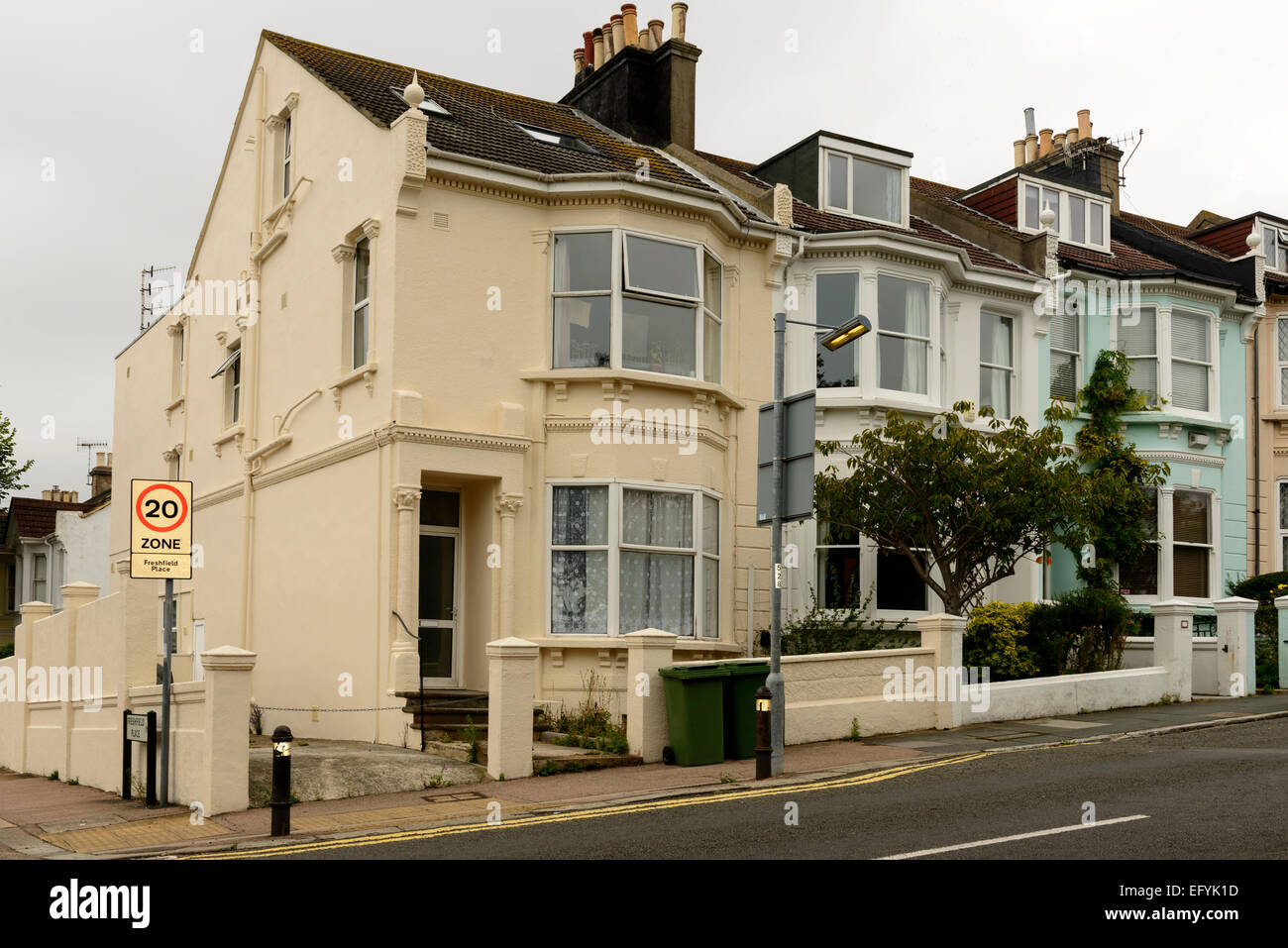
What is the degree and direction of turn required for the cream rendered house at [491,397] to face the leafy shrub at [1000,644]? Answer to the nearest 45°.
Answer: approximately 45° to its left

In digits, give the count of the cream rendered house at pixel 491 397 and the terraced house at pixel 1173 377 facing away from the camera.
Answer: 0

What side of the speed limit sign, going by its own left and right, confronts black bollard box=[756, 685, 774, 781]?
left

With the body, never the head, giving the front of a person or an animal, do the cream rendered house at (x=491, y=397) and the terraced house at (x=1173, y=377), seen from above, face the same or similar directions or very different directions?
same or similar directions

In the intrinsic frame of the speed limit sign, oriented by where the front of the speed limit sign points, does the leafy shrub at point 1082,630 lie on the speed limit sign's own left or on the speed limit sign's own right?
on the speed limit sign's own left

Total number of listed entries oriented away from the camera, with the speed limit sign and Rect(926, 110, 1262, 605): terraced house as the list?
0

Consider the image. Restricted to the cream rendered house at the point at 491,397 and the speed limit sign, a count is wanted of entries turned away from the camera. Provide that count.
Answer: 0

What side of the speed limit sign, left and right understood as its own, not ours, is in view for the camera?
front

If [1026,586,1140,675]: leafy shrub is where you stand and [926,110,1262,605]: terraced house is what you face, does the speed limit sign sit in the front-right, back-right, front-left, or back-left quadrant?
back-left

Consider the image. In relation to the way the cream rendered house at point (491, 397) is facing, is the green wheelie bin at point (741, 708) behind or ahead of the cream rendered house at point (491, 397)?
ahead

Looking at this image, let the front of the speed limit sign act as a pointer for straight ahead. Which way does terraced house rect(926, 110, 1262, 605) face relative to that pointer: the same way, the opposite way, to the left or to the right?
the same way

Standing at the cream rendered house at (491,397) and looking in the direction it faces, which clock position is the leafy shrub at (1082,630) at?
The leafy shrub is roughly at 10 o'clock from the cream rendered house.

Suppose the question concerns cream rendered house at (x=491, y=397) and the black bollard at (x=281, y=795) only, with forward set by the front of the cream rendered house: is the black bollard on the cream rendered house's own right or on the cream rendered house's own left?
on the cream rendered house's own right
